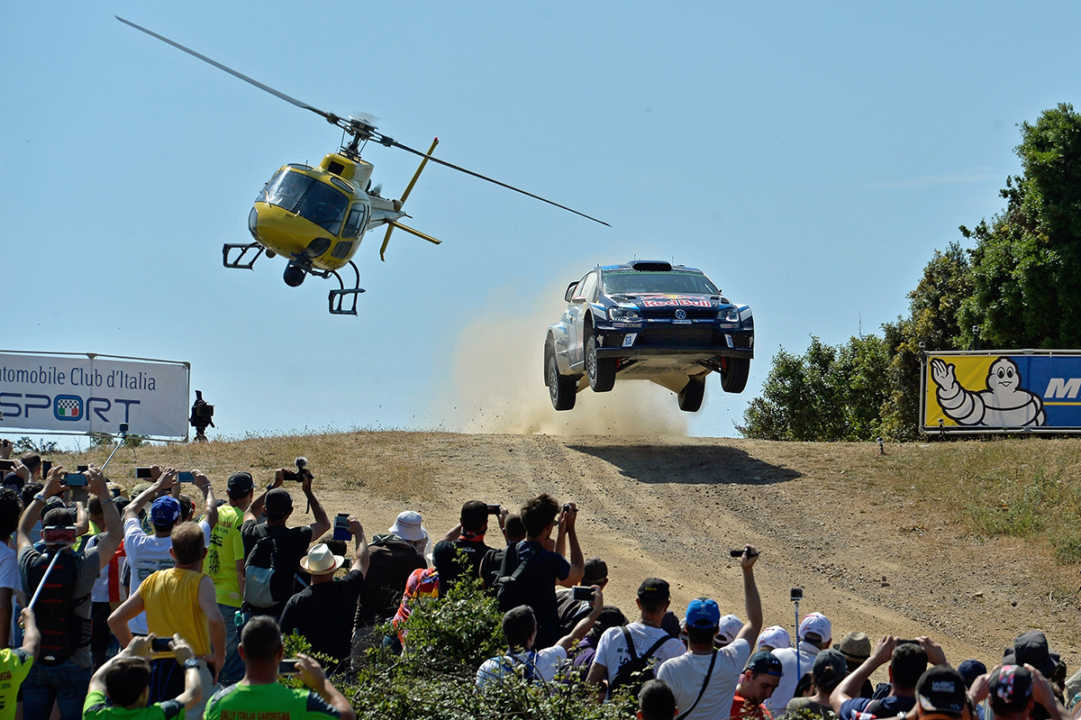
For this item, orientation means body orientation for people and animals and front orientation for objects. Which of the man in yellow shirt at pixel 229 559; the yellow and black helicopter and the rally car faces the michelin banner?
the man in yellow shirt

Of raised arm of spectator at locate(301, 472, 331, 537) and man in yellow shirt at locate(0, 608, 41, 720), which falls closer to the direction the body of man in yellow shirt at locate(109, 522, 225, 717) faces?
the raised arm of spectator

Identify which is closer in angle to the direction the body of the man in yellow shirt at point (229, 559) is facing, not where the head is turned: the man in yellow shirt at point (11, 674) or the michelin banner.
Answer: the michelin banner

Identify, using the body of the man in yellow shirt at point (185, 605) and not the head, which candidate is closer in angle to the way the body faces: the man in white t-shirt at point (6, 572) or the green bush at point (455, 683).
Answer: the man in white t-shirt

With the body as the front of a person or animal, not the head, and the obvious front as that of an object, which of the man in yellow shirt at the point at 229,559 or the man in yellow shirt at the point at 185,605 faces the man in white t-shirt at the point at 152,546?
the man in yellow shirt at the point at 185,605

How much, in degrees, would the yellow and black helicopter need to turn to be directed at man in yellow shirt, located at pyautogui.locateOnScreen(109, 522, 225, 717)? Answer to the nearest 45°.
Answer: approximately 45° to its left

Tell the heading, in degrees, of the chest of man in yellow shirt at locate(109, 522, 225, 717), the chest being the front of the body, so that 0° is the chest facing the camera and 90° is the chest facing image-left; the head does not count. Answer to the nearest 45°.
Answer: approximately 180°

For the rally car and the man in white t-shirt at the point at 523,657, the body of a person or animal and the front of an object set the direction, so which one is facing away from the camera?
the man in white t-shirt

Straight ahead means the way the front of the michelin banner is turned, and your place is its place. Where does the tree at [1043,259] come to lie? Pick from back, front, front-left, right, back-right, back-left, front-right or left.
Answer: back

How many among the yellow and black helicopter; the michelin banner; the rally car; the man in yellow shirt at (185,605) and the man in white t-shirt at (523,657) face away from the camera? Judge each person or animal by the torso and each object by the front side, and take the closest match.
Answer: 2

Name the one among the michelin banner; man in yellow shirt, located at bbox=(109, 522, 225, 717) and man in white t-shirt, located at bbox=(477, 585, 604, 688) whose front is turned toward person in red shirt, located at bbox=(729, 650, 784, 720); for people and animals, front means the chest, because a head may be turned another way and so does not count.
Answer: the michelin banner

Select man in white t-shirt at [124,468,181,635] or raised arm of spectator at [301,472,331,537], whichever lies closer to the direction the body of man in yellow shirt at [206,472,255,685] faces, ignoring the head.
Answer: the raised arm of spectator

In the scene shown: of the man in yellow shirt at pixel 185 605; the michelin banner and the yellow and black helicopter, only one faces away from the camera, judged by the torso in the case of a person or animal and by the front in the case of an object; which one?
the man in yellow shirt

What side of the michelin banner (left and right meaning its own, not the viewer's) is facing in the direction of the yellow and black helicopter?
right

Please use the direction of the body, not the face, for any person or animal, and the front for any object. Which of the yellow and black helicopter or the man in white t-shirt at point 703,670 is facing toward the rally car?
the man in white t-shirt
